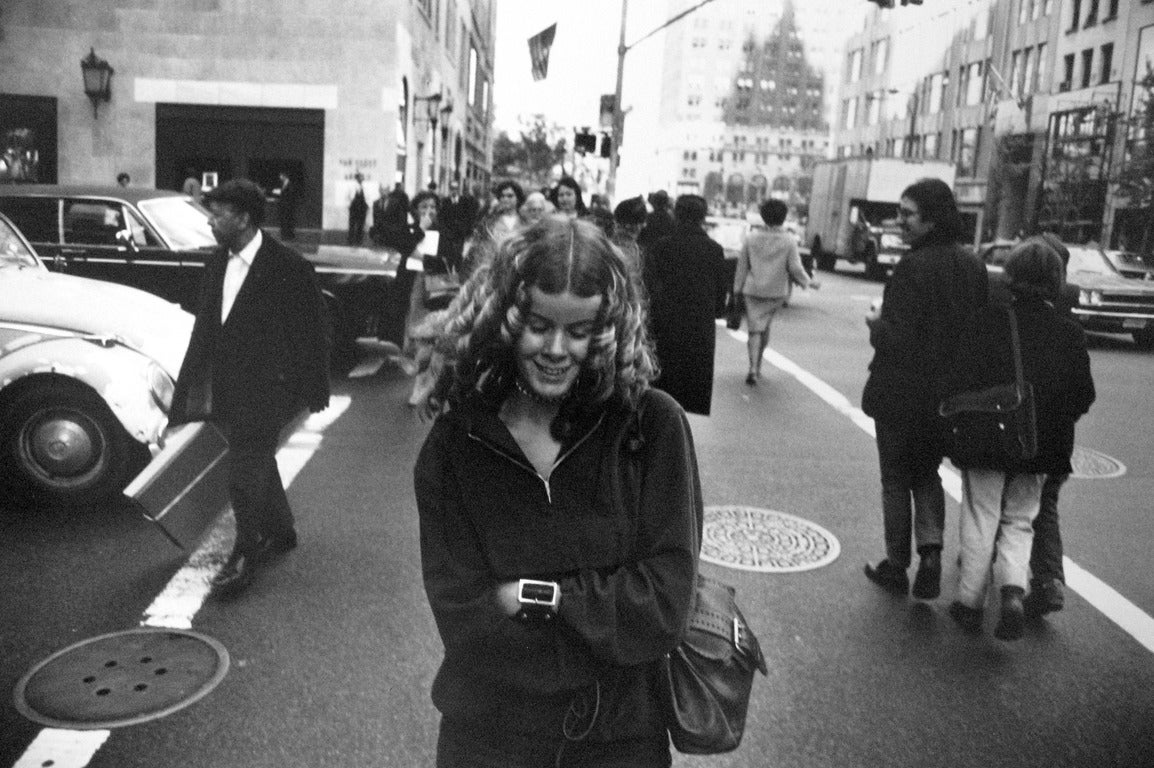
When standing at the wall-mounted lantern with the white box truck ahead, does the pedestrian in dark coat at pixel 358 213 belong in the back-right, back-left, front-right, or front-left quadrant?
front-right

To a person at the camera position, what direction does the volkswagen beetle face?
facing to the right of the viewer

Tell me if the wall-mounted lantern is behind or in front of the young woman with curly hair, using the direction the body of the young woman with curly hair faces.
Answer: behind

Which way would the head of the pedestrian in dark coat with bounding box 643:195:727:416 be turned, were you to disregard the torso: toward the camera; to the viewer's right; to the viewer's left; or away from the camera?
away from the camera

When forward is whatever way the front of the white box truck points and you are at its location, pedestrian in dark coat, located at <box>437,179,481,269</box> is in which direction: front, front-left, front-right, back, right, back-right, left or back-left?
front-right

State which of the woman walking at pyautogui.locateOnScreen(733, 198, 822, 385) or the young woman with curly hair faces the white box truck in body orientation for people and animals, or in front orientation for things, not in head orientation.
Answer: the woman walking

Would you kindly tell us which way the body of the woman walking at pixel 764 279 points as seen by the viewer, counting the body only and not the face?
away from the camera

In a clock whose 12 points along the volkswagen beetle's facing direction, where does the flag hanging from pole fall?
The flag hanging from pole is roughly at 10 o'clock from the volkswagen beetle.

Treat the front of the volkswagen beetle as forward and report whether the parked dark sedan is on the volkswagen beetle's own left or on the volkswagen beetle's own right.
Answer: on the volkswagen beetle's own left

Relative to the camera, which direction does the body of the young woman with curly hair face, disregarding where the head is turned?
toward the camera

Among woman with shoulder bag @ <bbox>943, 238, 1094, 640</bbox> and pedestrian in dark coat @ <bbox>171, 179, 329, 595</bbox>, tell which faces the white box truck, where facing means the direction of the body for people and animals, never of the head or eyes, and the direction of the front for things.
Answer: the woman with shoulder bag

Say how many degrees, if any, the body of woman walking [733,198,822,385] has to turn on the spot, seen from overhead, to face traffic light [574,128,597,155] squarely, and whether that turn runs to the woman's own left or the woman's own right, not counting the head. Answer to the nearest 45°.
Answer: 0° — they already face it

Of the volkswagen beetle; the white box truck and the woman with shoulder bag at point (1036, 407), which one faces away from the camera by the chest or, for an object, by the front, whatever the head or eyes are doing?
the woman with shoulder bag

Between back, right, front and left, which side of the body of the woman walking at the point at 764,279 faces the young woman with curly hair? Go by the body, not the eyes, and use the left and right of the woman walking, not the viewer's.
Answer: back

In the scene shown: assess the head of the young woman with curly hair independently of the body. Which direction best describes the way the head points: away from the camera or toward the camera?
toward the camera

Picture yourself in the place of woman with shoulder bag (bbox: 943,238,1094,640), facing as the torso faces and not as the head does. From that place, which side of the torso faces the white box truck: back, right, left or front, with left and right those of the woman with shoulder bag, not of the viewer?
front

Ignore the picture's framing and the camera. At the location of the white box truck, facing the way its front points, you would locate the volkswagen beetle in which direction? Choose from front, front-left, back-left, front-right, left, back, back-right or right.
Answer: front-right
